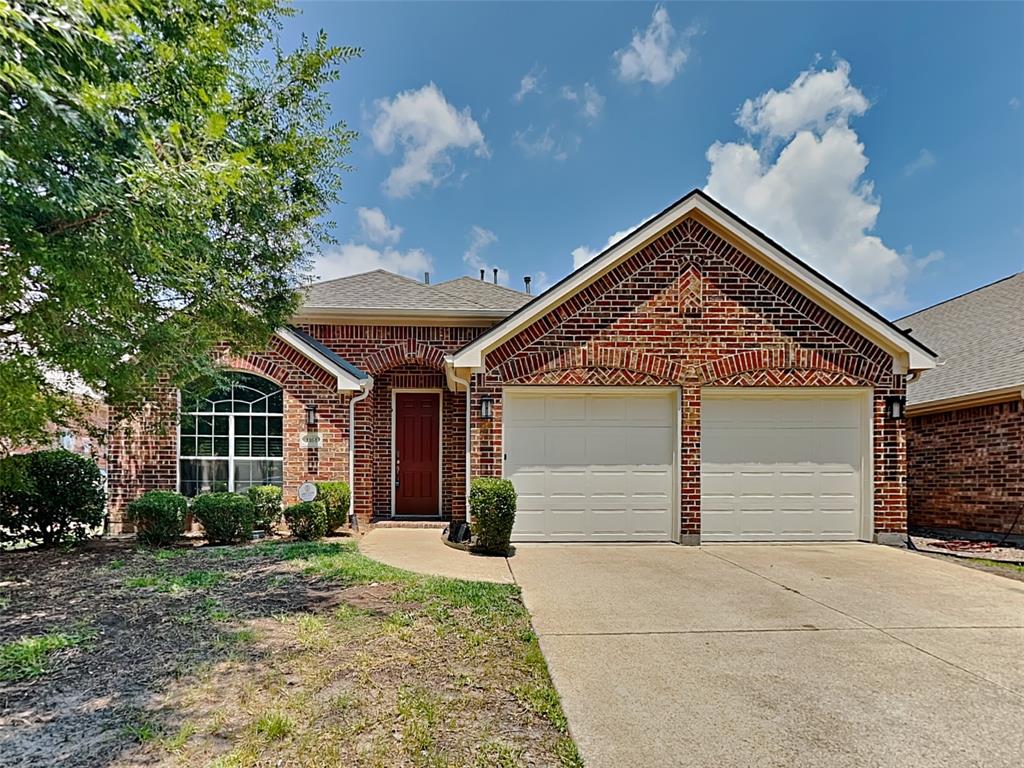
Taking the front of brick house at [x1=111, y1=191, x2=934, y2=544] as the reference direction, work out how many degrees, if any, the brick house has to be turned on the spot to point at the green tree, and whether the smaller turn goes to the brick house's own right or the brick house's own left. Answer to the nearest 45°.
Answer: approximately 45° to the brick house's own right

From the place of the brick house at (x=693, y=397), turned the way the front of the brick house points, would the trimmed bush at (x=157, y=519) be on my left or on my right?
on my right

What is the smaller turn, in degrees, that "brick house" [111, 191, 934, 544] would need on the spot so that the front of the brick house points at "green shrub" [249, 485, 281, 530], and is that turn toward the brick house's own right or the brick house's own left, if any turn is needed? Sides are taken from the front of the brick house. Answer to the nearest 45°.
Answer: approximately 90° to the brick house's own right

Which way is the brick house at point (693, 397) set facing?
toward the camera

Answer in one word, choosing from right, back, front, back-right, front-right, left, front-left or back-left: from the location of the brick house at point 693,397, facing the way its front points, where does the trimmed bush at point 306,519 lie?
right

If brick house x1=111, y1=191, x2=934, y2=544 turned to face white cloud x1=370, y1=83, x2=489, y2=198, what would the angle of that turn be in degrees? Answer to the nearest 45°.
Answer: approximately 135° to its right

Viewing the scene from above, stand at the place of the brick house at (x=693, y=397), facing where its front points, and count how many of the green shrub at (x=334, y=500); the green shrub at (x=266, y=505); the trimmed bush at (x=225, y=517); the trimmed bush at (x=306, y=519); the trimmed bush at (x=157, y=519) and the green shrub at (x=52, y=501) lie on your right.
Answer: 6

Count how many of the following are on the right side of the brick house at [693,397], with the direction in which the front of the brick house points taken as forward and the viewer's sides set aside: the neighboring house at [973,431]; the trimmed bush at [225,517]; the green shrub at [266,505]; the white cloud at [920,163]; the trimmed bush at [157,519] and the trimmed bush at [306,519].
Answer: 4

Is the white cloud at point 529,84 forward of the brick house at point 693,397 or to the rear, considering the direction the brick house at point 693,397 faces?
to the rear

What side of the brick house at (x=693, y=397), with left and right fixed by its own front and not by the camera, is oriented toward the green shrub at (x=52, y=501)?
right

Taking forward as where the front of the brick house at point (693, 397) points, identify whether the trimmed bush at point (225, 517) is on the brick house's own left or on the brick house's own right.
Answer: on the brick house's own right
